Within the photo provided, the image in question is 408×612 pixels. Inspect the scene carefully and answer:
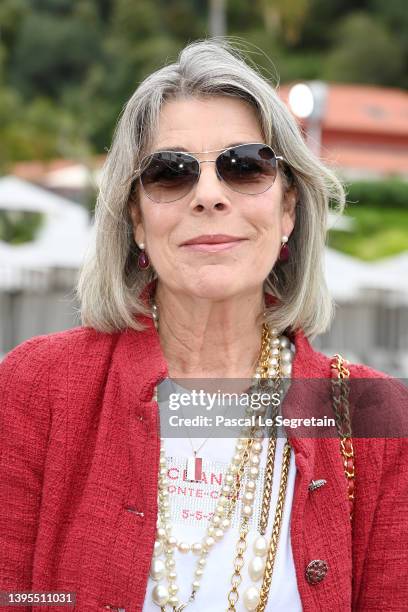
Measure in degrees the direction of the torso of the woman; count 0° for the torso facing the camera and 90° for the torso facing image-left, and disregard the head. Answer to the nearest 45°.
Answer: approximately 0°

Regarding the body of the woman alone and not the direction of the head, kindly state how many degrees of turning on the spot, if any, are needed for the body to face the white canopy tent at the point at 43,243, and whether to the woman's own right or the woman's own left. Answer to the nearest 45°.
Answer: approximately 180°
